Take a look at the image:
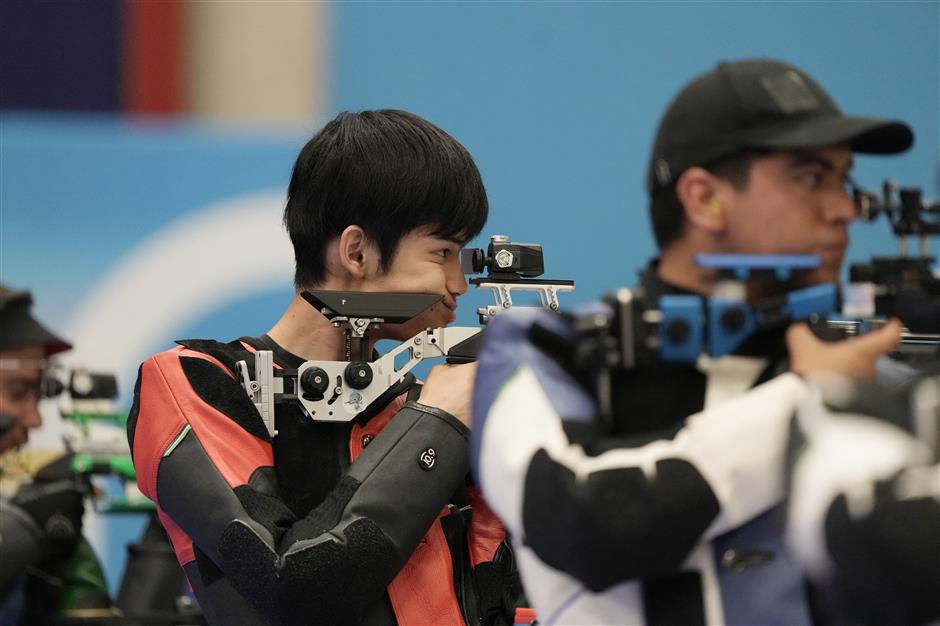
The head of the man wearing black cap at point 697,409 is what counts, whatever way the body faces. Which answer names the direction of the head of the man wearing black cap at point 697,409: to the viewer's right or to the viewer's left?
to the viewer's right

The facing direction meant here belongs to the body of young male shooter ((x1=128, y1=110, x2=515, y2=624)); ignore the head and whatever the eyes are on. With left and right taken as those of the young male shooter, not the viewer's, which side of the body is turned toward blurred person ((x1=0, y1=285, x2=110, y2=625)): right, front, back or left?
back

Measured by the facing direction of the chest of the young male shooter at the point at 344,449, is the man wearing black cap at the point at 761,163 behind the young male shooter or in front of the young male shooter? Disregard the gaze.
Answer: in front

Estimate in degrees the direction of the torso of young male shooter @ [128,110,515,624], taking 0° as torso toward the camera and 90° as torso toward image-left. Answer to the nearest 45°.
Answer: approximately 315°

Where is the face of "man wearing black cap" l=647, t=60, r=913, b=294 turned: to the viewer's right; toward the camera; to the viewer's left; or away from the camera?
to the viewer's right

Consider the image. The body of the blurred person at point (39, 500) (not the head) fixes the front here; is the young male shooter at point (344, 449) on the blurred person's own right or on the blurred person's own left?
on the blurred person's own right

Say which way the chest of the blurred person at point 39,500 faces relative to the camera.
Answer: to the viewer's right

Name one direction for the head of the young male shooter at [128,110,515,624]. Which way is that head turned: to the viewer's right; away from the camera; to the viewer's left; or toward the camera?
to the viewer's right
